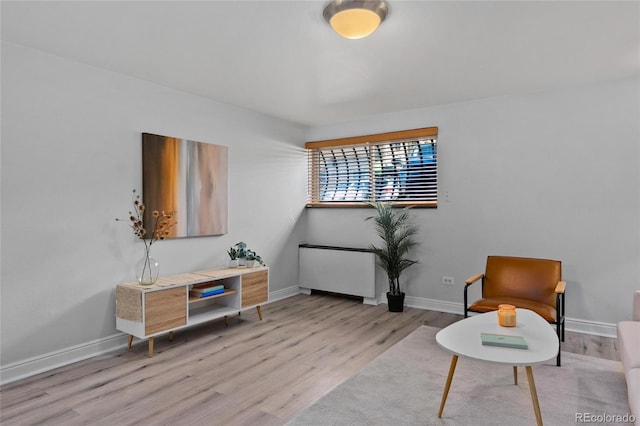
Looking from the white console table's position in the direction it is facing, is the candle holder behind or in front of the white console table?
in front

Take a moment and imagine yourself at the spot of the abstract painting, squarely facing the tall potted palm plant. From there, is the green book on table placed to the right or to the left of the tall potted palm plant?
right

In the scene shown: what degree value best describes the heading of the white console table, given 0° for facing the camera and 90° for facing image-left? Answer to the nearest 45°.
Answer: approximately 315°

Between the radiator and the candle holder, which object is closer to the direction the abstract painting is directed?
the candle holder

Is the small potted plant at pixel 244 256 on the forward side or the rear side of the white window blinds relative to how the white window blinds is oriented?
on the forward side

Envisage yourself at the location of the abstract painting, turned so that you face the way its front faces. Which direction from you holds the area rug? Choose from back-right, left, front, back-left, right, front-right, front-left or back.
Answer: front

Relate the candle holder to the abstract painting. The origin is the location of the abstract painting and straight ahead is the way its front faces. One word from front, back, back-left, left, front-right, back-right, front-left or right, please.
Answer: front

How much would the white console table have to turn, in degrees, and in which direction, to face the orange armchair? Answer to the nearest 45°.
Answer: approximately 45° to its left

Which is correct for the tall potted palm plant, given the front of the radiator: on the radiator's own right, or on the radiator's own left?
on the radiator's own left

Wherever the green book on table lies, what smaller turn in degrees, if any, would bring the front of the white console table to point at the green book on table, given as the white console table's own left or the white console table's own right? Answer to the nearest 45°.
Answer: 0° — it already faces it

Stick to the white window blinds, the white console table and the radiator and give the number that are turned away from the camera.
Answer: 0

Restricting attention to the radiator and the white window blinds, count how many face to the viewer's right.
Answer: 0

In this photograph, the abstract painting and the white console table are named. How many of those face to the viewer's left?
0

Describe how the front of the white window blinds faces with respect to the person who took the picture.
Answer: facing the viewer and to the left of the viewer

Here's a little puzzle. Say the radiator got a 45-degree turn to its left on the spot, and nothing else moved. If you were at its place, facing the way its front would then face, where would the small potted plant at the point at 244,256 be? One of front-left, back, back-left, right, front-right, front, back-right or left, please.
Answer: front-right

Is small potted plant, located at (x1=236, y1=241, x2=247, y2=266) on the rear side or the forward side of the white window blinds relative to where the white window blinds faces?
on the forward side
